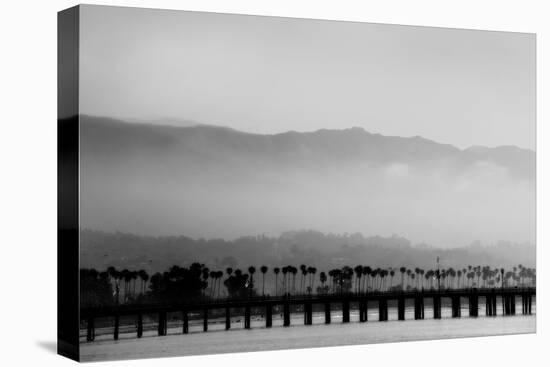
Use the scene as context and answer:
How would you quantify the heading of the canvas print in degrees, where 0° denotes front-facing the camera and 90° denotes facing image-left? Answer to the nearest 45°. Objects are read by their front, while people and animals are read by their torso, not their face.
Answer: approximately 315°
